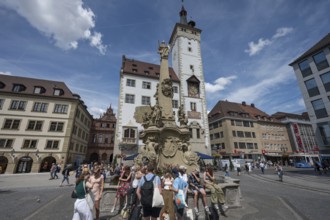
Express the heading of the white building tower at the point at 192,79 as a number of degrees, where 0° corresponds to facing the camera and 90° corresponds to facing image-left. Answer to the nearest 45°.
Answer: approximately 0°

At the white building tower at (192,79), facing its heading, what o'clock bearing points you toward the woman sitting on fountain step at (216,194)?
The woman sitting on fountain step is roughly at 12 o'clock from the white building tower.

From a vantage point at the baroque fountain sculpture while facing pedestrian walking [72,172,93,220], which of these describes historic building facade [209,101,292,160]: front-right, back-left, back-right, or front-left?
back-left

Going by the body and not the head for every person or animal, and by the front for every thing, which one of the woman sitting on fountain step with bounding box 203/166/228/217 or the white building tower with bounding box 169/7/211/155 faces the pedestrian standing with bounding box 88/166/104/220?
the white building tower

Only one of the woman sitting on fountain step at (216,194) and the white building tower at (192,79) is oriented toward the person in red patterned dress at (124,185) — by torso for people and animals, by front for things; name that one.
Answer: the white building tower

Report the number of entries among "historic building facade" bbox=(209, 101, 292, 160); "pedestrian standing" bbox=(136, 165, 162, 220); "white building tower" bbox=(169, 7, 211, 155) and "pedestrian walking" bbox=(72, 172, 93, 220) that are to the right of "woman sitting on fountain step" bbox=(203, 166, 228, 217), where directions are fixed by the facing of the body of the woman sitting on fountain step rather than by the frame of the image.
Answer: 2

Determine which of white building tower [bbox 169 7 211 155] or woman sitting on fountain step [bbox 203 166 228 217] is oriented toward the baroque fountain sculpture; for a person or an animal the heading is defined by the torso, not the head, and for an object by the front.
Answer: the white building tower

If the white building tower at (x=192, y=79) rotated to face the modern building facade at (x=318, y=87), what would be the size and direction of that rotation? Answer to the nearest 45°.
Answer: approximately 90° to its left

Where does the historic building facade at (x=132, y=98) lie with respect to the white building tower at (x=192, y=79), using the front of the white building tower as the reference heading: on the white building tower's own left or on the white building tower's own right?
on the white building tower's own right

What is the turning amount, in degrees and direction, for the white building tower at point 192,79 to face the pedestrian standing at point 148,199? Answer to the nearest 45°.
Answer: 0° — it already faces them

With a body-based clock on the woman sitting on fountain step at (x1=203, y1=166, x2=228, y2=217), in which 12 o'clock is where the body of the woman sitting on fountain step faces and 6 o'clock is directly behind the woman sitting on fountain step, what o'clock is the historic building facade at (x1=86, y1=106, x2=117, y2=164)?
The historic building facade is roughly at 6 o'clock from the woman sitting on fountain step.

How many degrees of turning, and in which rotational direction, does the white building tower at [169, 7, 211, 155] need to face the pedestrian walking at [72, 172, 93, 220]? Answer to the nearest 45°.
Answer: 0° — it already faces them

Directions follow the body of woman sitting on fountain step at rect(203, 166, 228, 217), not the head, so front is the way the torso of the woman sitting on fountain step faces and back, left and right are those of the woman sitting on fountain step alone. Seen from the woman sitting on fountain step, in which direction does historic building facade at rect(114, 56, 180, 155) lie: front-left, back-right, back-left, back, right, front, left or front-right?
back
